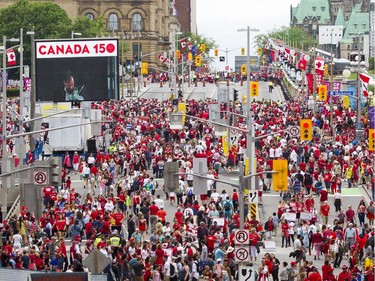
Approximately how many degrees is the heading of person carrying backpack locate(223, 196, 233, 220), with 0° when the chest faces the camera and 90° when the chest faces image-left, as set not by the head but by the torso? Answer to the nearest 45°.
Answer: approximately 180°

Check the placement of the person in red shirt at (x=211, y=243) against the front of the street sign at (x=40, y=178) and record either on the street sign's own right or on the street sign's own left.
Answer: on the street sign's own left

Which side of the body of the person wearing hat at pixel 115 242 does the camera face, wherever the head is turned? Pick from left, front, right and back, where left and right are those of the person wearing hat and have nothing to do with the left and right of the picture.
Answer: back

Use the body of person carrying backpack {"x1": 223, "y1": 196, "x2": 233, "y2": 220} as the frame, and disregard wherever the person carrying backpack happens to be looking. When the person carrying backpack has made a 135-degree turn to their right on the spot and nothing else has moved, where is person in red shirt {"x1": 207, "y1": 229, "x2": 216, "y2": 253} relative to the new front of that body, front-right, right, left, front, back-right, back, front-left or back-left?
front-right

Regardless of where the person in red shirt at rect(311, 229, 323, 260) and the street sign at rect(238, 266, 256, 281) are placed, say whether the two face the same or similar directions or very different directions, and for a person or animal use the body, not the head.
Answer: very different directions

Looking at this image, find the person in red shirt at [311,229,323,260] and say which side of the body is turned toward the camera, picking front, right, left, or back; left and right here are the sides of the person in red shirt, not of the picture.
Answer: back

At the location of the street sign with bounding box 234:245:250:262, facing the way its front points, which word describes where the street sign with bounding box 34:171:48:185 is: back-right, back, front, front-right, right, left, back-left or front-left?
back-right

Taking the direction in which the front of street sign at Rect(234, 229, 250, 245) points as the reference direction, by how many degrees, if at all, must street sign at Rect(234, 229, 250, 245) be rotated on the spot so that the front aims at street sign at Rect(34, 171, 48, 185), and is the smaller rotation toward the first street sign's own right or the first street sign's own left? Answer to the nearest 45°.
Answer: approximately 135° to the first street sign's own right

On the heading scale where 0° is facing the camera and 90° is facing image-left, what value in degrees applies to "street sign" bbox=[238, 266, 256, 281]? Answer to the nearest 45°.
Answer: approximately 0°
